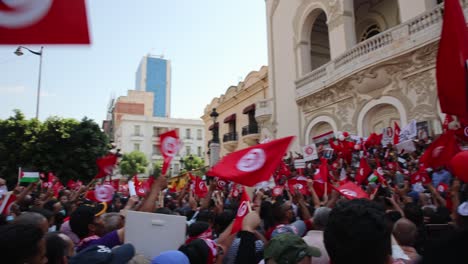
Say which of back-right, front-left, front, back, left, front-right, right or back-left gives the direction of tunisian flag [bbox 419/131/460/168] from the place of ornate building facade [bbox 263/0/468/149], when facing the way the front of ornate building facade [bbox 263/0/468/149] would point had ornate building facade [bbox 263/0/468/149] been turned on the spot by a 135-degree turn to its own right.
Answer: back

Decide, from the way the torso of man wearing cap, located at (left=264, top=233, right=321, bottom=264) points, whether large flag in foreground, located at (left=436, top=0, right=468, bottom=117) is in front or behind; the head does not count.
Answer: in front

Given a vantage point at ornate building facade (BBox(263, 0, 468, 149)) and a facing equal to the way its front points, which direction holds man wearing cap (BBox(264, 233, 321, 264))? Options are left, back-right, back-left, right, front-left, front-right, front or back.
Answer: front-left

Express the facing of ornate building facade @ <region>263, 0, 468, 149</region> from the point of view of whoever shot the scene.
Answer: facing the viewer and to the left of the viewer

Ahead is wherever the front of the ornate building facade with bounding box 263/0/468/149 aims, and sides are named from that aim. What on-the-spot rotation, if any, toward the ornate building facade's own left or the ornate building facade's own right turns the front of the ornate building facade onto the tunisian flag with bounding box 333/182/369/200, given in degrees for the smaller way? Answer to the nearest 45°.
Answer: approximately 45° to the ornate building facade's own left
